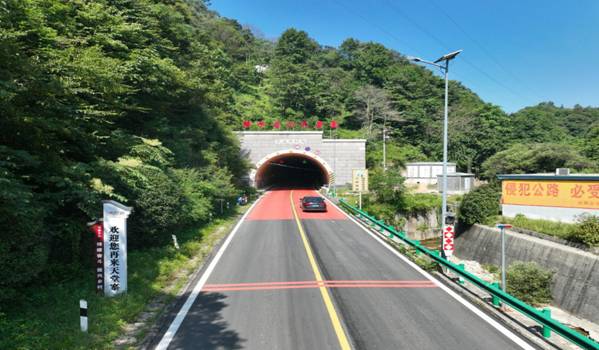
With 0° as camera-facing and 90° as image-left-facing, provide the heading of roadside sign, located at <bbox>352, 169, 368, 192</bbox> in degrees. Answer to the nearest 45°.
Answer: approximately 0°

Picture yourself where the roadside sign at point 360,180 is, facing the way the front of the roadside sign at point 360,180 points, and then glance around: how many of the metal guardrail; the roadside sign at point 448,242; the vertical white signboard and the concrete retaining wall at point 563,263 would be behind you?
0

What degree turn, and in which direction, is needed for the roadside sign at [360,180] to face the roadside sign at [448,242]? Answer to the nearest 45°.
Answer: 0° — it already faces it

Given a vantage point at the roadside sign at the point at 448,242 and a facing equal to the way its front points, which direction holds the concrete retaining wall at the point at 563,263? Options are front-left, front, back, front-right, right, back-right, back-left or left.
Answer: back-left

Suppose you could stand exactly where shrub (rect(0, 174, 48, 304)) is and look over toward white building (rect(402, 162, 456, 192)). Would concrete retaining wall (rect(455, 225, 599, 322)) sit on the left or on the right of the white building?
right

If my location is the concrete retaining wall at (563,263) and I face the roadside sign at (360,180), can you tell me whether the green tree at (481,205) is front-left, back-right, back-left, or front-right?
front-right

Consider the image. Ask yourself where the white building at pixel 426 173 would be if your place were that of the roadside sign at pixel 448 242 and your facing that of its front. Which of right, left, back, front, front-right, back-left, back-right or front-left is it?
back

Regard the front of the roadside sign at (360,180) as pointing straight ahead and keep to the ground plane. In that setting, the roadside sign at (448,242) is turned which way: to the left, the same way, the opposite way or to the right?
the same way

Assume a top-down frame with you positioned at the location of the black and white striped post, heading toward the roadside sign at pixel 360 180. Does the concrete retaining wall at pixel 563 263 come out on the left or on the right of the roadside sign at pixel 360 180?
right

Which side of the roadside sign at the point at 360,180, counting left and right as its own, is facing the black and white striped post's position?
front

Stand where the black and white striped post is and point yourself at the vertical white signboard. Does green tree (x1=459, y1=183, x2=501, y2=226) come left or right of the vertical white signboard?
right

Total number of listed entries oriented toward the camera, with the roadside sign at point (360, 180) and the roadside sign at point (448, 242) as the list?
2

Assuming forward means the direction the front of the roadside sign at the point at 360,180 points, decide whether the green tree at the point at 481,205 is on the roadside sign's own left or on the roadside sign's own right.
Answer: on the roadside sign's own left

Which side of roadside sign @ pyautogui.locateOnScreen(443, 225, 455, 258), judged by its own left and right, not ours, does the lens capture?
front

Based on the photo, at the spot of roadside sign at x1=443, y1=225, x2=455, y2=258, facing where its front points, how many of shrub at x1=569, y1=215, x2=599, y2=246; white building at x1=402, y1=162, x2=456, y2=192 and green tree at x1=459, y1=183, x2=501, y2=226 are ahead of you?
0

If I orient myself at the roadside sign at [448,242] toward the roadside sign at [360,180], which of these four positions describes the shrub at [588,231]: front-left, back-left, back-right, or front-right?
front-right

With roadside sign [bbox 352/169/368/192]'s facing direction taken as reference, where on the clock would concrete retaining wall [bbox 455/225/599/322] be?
The concrete retaining wall is roughly at 11 o'clock from the roadside sign.
